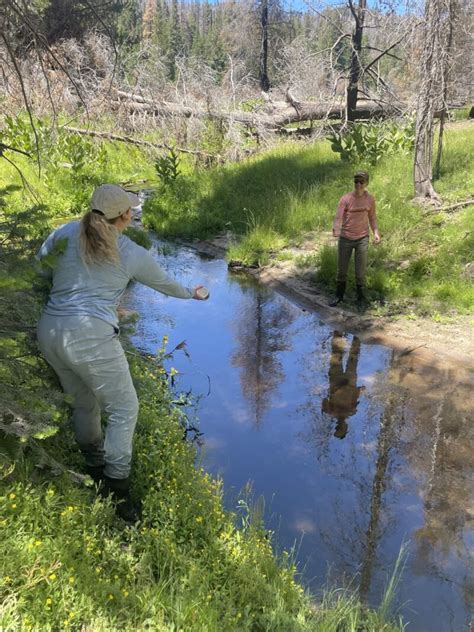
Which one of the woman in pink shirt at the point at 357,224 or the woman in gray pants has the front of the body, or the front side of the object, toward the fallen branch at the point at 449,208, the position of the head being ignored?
the woman in gray pants

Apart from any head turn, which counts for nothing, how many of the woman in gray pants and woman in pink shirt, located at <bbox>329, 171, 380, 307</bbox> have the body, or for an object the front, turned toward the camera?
1

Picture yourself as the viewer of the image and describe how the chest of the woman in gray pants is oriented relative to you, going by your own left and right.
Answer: facing away from the viewer and to the right of the viewer

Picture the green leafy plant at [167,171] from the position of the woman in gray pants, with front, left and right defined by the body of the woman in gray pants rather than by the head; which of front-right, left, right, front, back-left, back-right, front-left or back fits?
front-left

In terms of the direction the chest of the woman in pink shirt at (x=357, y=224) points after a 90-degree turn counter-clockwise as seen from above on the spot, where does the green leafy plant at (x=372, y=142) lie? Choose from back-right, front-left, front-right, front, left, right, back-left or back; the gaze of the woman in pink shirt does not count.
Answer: left

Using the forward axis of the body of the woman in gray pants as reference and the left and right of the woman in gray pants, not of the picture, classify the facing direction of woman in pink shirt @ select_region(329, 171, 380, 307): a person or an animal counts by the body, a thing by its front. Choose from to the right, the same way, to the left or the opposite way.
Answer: the opposite way

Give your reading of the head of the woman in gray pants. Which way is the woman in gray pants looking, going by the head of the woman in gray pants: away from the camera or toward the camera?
away from the camera

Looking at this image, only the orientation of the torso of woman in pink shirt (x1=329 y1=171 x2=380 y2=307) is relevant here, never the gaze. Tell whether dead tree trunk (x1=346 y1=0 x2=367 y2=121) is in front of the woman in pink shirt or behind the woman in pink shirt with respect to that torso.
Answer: behind

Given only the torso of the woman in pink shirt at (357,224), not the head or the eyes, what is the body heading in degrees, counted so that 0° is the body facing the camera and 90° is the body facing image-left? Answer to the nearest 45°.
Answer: approximately 0°

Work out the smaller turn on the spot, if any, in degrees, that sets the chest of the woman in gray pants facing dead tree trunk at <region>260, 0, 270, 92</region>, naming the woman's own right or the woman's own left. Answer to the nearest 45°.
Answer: approximately 45° to the woman's own left

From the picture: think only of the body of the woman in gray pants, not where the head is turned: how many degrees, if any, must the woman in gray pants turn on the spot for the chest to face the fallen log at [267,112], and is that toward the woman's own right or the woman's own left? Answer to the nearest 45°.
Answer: approximately 45° to the woman's own left

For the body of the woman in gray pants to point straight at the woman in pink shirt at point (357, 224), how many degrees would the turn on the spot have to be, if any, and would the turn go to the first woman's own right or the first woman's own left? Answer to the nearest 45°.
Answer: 0° — they already face them
